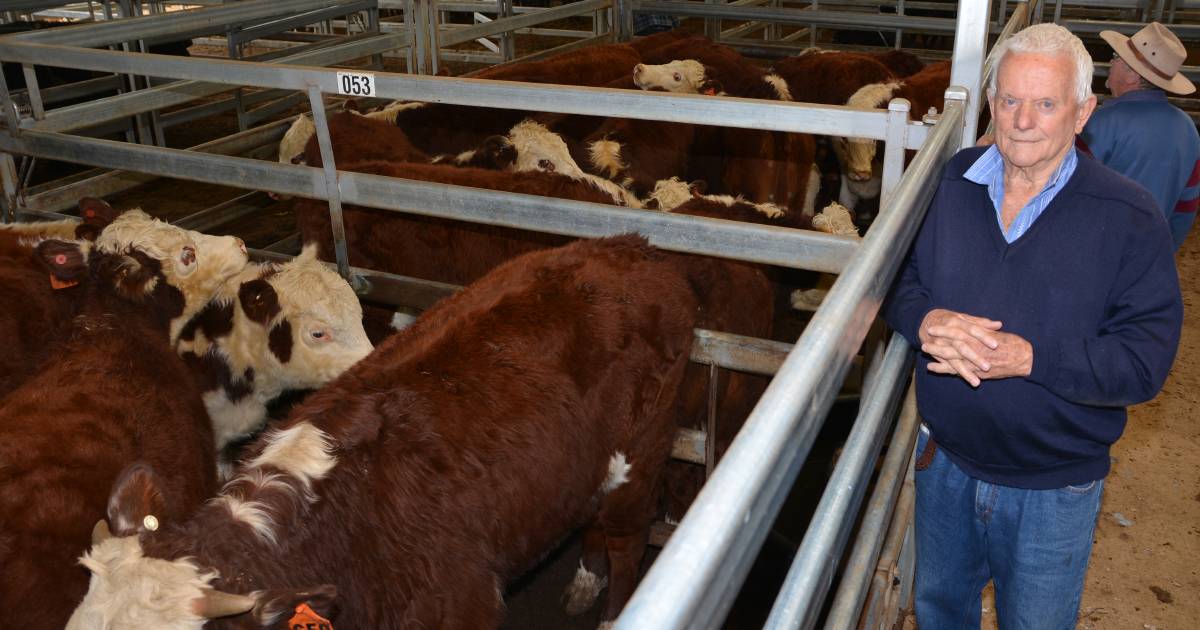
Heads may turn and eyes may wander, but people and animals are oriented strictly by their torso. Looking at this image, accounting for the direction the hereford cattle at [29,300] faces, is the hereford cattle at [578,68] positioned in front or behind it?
in front

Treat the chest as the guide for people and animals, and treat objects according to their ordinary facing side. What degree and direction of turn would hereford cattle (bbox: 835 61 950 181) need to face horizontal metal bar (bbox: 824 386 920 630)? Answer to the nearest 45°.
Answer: approximately 45° to its left

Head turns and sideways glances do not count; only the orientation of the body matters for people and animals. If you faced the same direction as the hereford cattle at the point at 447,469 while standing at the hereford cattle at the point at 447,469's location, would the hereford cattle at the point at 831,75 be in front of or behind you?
behind

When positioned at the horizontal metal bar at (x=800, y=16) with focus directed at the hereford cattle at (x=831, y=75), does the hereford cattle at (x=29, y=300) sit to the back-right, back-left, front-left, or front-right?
front-right

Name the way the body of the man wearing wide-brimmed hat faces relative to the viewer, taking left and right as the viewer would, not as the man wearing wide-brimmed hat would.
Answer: facing away from the viewer and to the left of the viewer

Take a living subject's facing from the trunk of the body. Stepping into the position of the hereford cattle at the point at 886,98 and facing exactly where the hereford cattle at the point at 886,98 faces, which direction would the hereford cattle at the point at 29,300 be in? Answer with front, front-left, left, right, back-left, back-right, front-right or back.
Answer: front

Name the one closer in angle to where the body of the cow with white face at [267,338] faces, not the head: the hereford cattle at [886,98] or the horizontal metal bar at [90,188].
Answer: the hereford cattle

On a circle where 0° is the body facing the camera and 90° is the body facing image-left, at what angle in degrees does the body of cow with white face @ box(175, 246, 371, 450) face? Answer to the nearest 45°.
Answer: approximately 270°
